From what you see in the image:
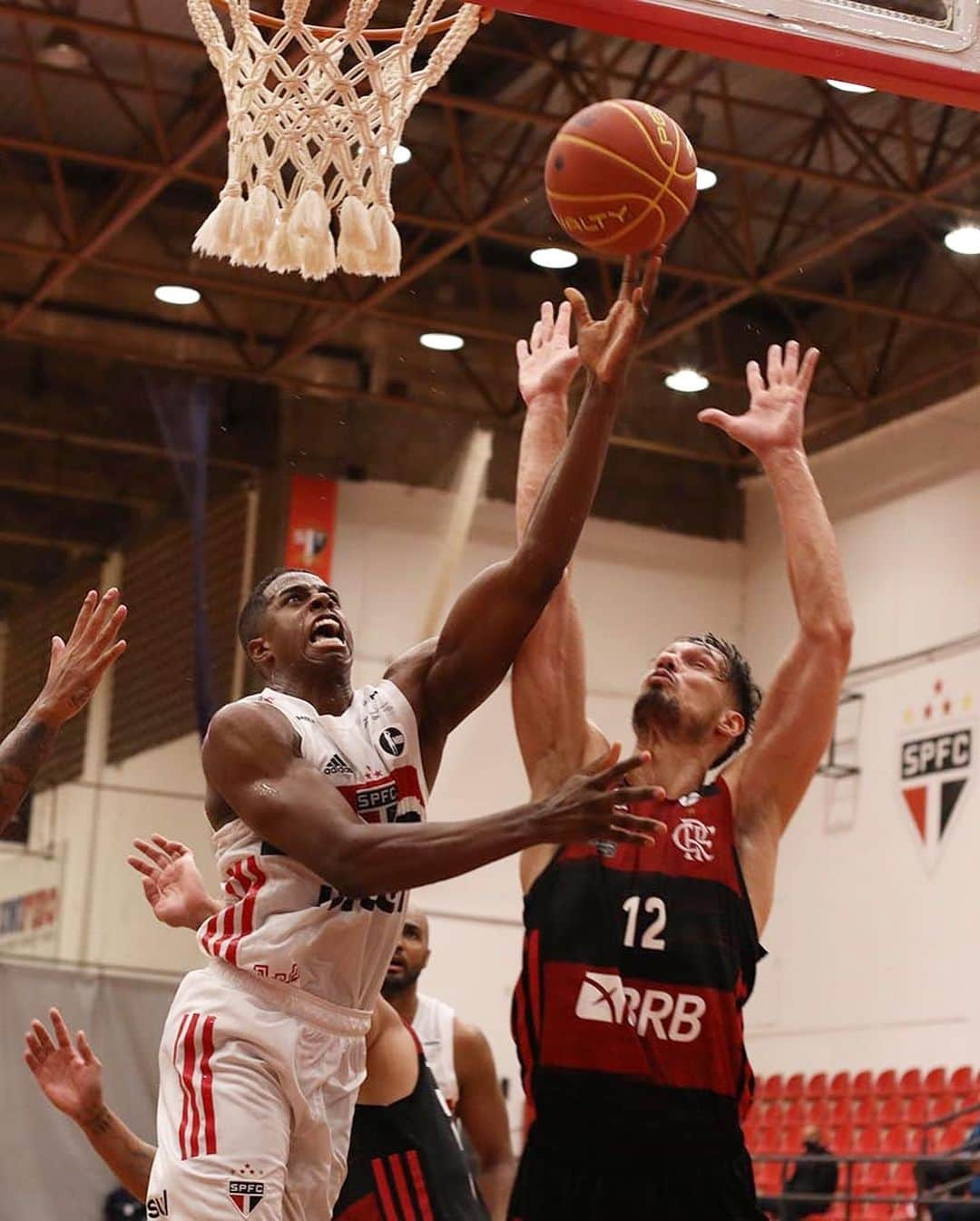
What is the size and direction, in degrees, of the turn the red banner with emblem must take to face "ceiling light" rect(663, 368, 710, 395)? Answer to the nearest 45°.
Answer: approximately 90° to its left

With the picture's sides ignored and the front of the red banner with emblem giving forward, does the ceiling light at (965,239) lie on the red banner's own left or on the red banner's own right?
on the red banner's own left

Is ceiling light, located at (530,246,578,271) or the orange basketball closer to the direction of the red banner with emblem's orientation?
the orange basketball

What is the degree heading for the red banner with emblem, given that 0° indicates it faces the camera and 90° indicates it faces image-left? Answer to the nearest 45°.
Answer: approximately 0°

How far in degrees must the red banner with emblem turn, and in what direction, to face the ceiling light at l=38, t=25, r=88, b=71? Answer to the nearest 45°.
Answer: approximately 45° to its right

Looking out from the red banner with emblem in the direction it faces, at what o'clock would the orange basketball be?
The orange basketball is roughly at 12 o'clock from the red banner with emblem.

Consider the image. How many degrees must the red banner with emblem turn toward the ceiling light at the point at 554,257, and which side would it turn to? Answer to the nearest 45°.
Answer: approximately 45° to its left

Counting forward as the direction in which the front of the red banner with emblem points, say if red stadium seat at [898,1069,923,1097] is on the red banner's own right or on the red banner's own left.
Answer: on the red banner's own left
